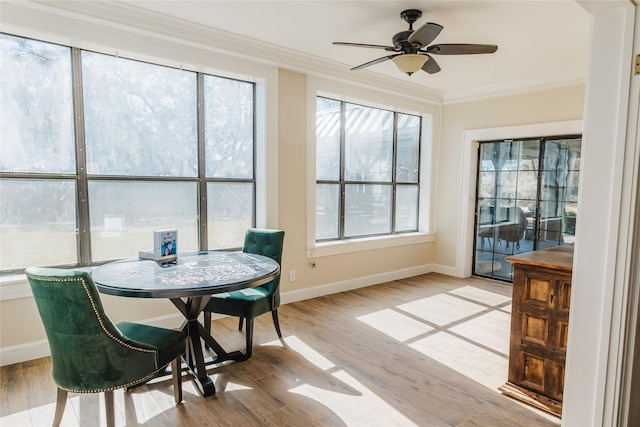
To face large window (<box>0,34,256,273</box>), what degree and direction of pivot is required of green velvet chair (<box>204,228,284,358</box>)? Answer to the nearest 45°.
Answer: approximately 90° to its right

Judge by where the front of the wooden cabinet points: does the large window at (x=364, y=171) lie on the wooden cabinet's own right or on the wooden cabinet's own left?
on the wooden cabinet's own right

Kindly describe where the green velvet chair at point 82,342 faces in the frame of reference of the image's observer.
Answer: facing away from the viewer and to the right of the viewer

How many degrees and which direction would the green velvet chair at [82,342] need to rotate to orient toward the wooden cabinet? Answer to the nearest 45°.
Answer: approximately 45° to its right

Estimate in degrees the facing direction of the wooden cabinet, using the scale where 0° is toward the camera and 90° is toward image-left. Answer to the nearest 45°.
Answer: approximately 45°

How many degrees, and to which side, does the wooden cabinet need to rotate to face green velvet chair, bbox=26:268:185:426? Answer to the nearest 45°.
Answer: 0° — it already faces it

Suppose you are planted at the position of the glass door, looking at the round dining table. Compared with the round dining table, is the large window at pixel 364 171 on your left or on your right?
right

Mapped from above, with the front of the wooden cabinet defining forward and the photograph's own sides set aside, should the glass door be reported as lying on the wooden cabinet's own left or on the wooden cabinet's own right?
on the wooden cabinet's own right
